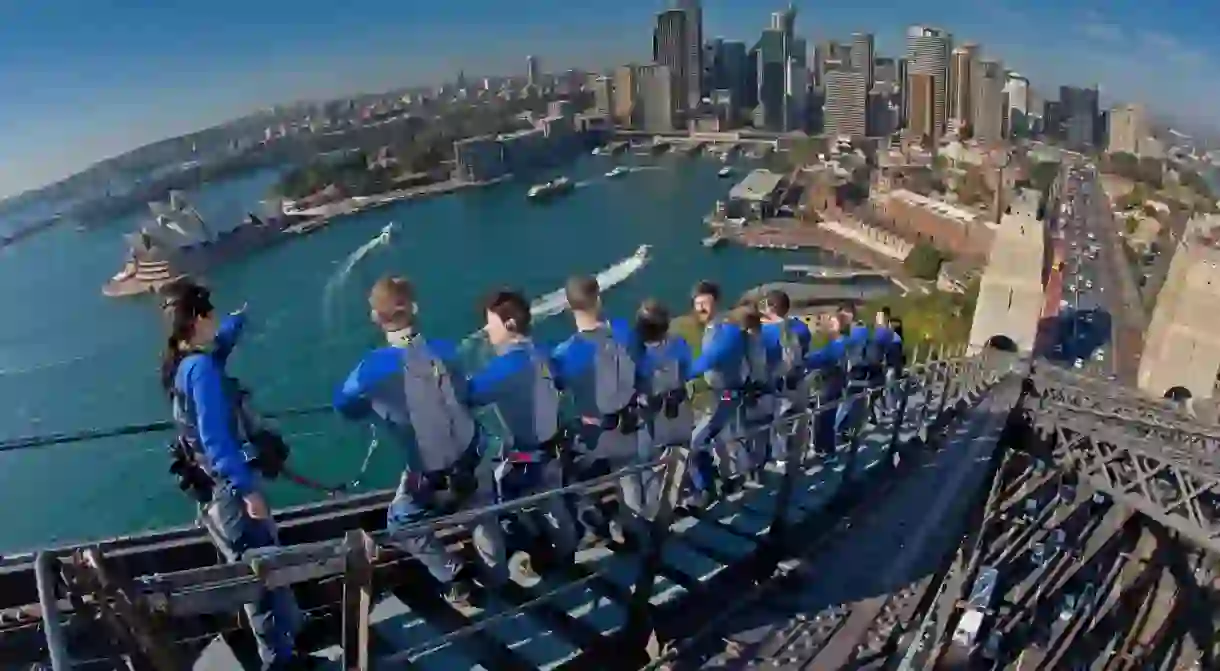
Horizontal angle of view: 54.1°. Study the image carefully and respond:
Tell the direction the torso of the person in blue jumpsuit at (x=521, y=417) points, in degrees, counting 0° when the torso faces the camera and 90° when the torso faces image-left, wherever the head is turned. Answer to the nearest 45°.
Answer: approximately 135°

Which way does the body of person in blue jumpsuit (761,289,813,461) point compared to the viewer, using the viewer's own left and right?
facing away from the viewer and to the left of the viewer

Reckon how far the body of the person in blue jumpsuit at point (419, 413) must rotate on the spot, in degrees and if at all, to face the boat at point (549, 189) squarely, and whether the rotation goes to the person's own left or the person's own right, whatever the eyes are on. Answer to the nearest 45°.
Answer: approximately 45° to the person's own right

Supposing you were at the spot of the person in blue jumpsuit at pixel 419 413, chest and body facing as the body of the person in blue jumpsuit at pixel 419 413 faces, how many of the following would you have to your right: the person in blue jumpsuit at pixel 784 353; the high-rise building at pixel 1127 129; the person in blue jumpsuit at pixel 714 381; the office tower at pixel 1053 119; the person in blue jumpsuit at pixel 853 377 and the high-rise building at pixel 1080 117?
6

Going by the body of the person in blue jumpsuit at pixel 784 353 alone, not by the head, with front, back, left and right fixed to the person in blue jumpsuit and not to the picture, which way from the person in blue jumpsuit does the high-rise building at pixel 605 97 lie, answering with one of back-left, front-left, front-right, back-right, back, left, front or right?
front-right

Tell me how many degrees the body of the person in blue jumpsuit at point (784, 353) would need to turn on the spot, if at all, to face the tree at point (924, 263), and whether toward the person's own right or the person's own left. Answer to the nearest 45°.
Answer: approximately 45° to the person's own right

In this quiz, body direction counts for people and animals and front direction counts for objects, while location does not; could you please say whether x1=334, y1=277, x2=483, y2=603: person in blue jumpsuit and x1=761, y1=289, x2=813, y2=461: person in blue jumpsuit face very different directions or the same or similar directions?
same or similar directions

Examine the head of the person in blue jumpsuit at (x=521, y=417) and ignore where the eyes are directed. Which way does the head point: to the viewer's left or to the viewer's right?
to the viewer's left

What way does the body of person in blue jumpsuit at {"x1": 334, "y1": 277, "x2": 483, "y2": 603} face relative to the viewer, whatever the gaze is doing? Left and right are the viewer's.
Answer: facing away from the viewer and to the left of the viewer

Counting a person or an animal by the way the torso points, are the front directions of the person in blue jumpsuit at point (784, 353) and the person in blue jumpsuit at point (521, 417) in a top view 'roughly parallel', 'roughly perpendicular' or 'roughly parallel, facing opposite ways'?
roughly parallel
